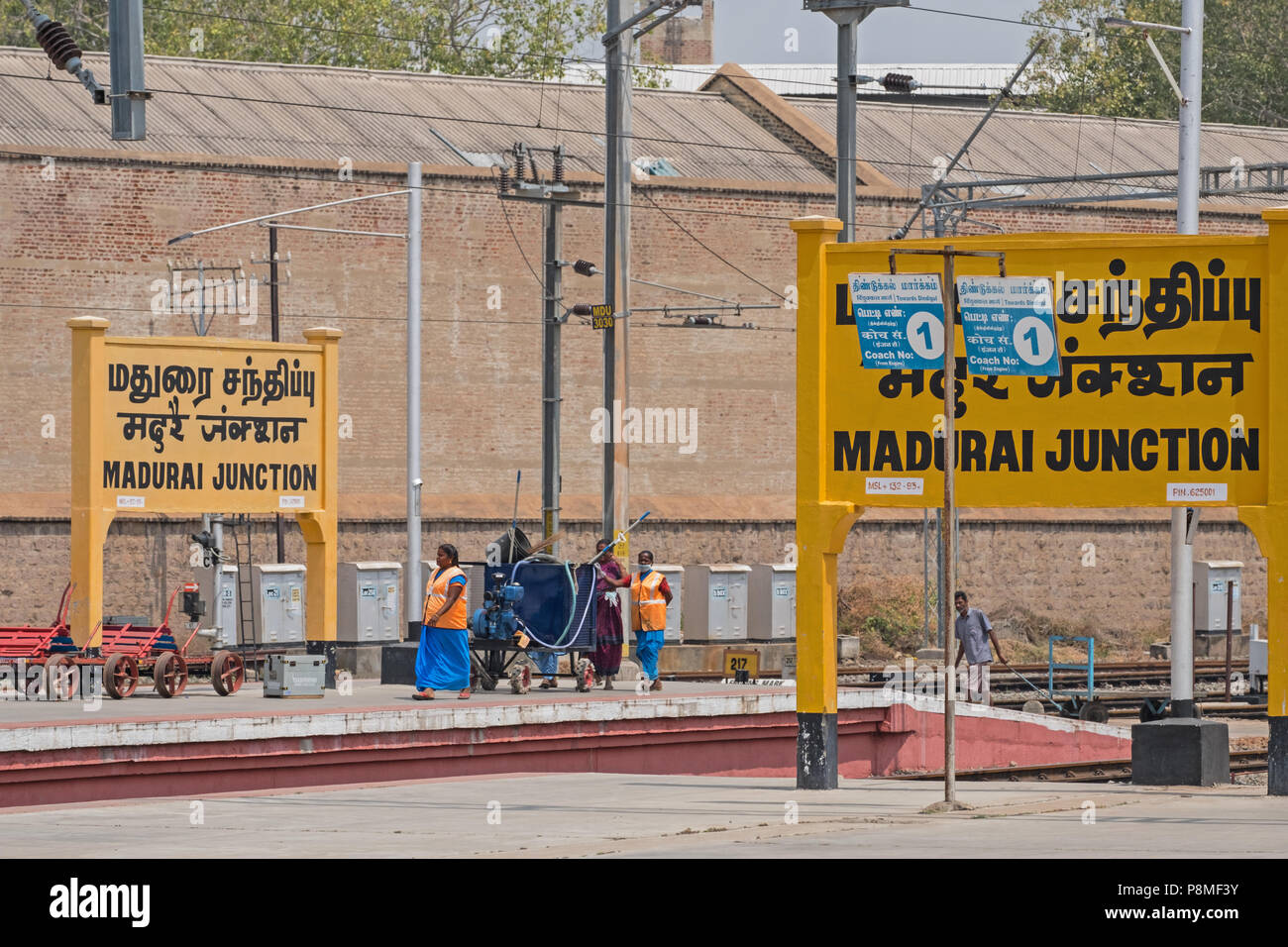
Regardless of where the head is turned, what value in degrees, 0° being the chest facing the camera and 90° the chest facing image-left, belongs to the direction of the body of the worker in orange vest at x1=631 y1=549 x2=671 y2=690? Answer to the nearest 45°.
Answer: approximately 45°

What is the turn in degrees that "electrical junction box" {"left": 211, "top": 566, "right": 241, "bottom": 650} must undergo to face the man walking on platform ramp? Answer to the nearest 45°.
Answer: approximately 45° to its left

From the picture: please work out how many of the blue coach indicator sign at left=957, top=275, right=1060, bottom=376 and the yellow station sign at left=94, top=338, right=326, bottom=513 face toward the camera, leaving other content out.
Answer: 2

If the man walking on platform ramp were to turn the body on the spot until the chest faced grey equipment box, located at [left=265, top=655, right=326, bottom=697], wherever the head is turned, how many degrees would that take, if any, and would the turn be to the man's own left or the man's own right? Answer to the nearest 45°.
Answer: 0° — they already face it

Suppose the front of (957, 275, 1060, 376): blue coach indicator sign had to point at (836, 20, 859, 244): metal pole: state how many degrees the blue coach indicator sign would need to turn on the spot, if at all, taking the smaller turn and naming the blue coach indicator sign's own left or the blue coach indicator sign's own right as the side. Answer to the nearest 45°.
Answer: approximately 180°

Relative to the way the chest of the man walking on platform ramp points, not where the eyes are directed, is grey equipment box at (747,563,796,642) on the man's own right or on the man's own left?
on the man's own right

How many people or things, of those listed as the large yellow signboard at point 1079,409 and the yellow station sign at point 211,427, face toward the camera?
2

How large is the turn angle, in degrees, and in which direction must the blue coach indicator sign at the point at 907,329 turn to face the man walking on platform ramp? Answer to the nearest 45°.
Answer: approximately 180°

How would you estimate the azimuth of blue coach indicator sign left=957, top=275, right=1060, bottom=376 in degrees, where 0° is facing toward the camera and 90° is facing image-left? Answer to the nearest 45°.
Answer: approximately 0°
